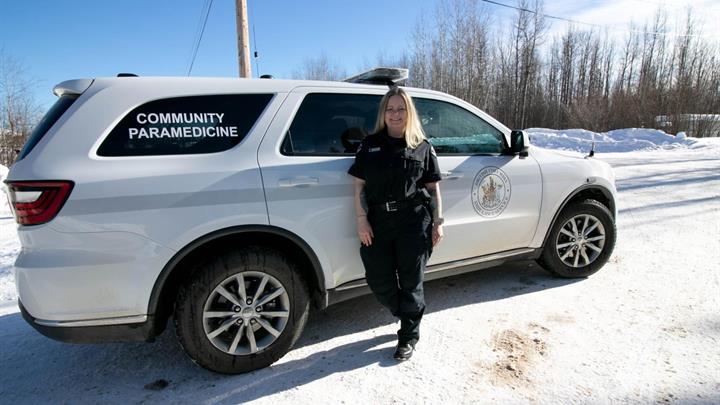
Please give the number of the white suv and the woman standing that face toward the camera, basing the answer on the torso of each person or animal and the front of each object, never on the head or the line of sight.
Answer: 1

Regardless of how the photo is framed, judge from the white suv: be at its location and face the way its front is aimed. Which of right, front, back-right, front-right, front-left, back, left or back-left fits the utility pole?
front-left

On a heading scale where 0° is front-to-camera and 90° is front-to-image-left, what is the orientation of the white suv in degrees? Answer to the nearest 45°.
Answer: approximately 225°

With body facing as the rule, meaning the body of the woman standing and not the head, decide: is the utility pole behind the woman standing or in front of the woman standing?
behind
